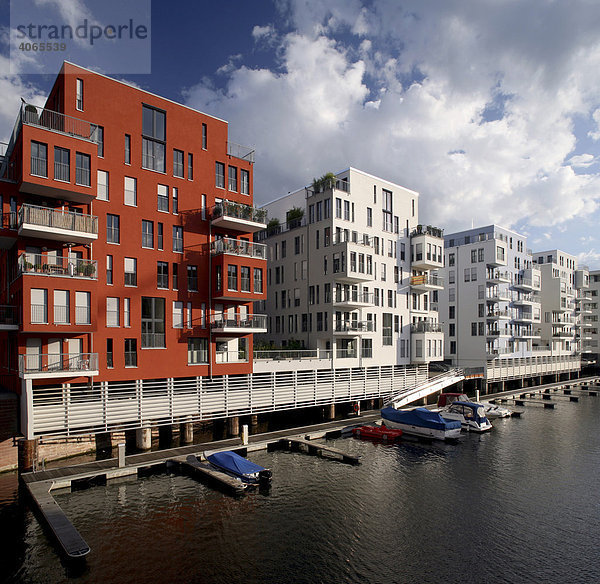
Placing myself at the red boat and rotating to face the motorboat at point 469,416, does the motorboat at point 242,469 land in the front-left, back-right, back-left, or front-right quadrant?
back-right

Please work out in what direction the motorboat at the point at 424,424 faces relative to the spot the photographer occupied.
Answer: facing away from the viewer and to the left of the viewer
